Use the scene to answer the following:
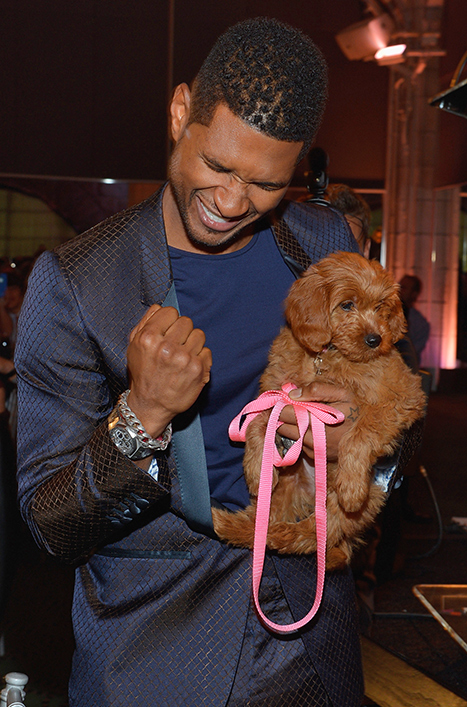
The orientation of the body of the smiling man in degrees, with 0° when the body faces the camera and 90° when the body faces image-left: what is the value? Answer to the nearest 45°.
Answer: approximately 315°

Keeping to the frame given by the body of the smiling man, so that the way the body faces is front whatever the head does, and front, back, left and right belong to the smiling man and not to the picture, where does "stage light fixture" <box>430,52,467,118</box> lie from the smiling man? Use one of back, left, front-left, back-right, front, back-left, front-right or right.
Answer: left

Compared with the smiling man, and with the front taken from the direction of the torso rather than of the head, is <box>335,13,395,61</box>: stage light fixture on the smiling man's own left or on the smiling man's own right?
on the smiling man's own left

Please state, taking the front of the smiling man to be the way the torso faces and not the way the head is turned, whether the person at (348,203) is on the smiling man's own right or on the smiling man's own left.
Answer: on the smiling man's own left

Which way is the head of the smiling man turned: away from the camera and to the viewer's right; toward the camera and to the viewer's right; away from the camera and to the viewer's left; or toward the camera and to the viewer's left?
toward the camera and to the viewer's right
